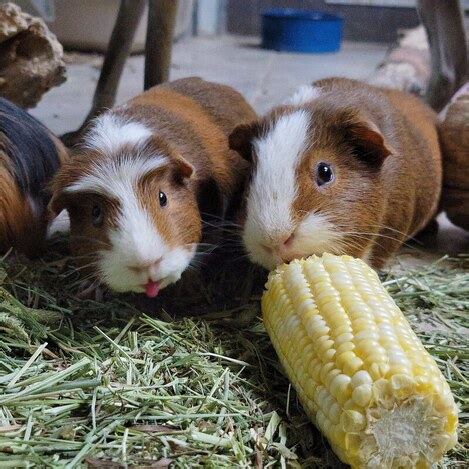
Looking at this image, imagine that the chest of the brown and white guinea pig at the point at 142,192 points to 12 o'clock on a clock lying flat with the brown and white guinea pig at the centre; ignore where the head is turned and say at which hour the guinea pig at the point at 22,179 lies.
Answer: The guinea pig is roughly at 3 o'clock from the brown and white guinea pig.

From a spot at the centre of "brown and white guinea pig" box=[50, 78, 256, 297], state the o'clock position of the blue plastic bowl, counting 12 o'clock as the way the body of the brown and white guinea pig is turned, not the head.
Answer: The blue plastic bowl is roughly at 5 o'clock from the brown and white guinea pig.

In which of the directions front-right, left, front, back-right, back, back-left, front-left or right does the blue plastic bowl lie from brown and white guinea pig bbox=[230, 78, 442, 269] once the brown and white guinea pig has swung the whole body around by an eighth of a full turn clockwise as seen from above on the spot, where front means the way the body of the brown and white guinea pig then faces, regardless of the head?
right

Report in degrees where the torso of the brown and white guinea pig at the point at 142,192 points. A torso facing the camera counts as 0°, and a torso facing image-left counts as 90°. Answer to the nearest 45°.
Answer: approximately 45°

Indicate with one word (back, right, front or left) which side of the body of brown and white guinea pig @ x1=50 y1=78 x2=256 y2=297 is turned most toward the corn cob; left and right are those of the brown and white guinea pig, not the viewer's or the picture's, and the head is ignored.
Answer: left

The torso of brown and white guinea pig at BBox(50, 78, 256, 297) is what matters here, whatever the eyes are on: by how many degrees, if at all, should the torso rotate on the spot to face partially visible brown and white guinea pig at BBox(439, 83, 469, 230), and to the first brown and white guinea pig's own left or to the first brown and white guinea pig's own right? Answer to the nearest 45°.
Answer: approximately 180°

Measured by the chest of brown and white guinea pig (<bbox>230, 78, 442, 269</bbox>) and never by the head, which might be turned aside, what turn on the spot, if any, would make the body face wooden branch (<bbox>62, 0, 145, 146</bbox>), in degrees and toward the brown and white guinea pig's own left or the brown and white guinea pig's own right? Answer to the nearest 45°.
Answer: approximately 90° to the brown and white guinea pig's own right

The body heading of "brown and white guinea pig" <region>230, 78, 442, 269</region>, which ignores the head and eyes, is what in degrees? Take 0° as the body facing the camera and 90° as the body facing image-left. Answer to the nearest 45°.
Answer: approximately 45°

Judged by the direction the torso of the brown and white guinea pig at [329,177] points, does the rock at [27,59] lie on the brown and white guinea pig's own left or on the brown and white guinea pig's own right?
on the brown and white guinea pig's own right

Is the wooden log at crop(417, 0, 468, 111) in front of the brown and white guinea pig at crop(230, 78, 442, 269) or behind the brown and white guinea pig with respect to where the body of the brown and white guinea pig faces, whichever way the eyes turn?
behind

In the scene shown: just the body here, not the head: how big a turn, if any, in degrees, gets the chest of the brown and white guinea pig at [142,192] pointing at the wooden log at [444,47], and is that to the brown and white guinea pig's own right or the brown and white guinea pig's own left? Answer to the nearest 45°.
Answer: approximately 180°
